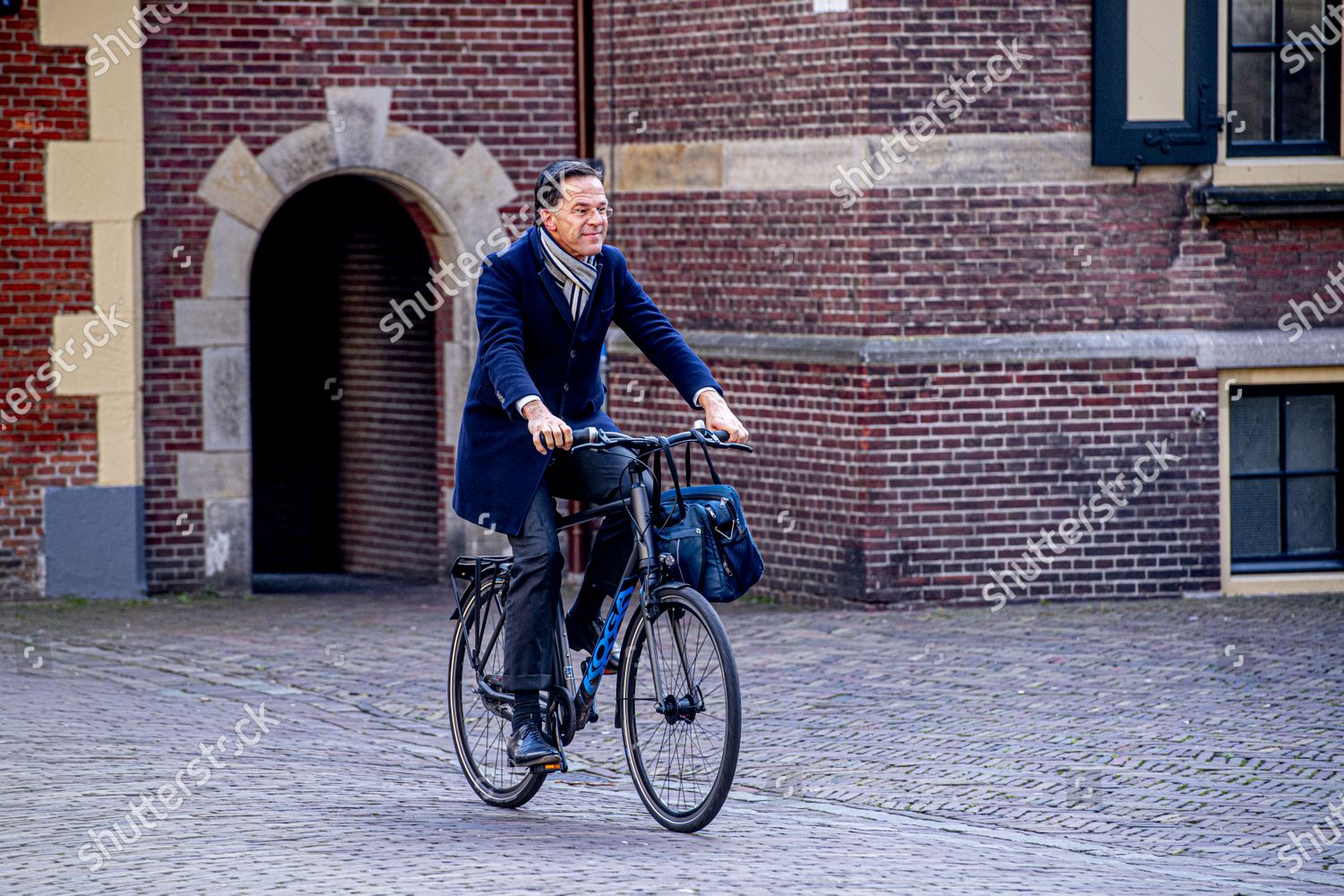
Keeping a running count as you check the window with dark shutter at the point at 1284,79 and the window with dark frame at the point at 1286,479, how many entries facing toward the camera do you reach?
2

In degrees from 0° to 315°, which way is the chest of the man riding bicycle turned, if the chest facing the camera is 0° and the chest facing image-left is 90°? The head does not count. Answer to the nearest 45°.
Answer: approximately 315°

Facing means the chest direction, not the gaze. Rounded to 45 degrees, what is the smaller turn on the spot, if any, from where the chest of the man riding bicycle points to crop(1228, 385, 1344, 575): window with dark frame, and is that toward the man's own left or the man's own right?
approximately 90° to the man's own left

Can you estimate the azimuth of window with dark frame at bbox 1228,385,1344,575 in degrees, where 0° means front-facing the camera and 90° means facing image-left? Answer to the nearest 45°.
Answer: approximately 0°
